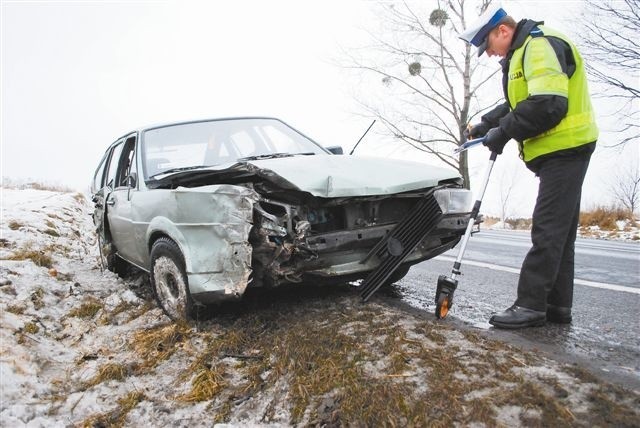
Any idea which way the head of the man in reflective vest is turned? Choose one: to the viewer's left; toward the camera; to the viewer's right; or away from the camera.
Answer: to the viewer's left

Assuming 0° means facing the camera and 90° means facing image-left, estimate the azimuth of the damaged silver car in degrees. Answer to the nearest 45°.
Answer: approximately 315°

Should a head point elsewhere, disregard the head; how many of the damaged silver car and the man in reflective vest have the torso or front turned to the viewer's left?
1

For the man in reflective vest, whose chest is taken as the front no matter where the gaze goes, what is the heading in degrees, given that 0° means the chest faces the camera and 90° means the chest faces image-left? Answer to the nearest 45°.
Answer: approximately 90°

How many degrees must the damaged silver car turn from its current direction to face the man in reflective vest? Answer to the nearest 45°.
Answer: approximately 45° to its left

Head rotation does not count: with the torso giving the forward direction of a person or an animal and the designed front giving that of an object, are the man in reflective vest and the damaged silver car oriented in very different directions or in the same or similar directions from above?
very different directions
